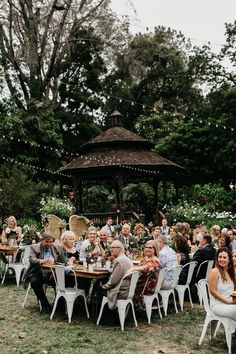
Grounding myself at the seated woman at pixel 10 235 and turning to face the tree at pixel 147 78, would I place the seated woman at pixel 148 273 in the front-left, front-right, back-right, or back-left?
back-right

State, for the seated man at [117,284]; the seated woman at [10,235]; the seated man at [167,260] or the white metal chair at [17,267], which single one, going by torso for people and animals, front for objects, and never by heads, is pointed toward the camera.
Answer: the seated woman

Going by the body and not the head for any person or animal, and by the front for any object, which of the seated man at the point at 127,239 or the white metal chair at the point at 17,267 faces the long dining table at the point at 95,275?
the seated man

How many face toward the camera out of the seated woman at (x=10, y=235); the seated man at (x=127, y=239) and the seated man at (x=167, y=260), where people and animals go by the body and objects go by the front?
2

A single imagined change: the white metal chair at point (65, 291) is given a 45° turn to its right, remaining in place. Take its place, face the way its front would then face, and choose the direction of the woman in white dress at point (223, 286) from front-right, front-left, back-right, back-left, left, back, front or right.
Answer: front-right

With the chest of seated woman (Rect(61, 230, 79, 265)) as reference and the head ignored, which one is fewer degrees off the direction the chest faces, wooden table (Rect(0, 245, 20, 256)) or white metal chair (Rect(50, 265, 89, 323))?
the white metal chair

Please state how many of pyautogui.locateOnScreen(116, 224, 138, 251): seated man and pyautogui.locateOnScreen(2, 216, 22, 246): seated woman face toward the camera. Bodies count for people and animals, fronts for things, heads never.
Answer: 2

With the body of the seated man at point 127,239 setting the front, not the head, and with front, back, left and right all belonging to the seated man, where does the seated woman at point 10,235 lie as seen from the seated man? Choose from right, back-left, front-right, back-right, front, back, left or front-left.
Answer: right

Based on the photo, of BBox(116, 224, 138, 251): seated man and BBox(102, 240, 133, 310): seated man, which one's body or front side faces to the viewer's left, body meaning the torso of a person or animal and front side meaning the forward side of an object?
BBox(102, 240, 133, 310): seated man

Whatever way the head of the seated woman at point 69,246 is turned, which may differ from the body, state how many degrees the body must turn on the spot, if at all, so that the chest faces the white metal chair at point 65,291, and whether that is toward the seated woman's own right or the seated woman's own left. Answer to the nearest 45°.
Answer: approximately 45° to the seated woman's own right

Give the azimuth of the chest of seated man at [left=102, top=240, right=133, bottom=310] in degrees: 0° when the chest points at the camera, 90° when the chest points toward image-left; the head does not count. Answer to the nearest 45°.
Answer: approximately 90°

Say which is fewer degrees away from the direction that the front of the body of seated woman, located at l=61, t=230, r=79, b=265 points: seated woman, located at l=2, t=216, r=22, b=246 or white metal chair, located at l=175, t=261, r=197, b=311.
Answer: the white metal chair

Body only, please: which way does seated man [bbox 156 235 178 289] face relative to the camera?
to the viewer's left
